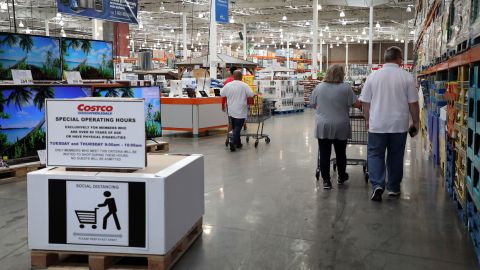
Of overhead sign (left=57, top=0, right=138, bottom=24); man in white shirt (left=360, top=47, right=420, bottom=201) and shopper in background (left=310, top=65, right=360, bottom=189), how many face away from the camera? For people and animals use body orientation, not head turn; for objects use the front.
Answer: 2

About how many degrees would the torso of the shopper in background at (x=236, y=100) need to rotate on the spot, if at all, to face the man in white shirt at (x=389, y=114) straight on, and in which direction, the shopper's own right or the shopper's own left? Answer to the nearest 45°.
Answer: approximately 180°

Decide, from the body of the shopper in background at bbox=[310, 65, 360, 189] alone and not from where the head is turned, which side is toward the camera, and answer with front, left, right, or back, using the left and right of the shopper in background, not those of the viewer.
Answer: back

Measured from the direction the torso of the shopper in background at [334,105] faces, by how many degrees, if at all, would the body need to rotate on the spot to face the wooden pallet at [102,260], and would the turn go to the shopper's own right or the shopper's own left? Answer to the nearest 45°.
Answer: approximately 135° to the shopper's own left

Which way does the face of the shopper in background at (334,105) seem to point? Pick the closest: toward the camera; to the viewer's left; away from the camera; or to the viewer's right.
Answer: away from the camera

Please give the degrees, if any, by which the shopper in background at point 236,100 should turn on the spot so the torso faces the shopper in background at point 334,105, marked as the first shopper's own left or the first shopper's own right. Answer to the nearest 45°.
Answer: approximately 180°

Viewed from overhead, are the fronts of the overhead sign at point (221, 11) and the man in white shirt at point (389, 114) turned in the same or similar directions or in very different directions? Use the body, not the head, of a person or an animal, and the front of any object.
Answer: very different directions

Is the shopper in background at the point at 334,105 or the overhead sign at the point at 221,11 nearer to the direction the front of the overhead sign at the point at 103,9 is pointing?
the shopper in background

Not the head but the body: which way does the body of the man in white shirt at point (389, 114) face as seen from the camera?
away from the camera

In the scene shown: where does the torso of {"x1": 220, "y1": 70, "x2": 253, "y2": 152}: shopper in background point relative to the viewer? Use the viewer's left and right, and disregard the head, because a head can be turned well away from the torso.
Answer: facing away from the viewer

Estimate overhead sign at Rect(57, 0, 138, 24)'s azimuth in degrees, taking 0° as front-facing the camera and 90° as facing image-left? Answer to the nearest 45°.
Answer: approximately 315°

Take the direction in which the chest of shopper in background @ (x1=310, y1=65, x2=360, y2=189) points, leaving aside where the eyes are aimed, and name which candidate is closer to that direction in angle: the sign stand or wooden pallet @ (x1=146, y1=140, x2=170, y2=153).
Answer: the wooden pallet

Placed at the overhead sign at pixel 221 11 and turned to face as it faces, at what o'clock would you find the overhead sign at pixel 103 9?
the overhead sign at pixel 103 9 is roughly at 1 o'clock from the overhead sign at pixel 221 11.
